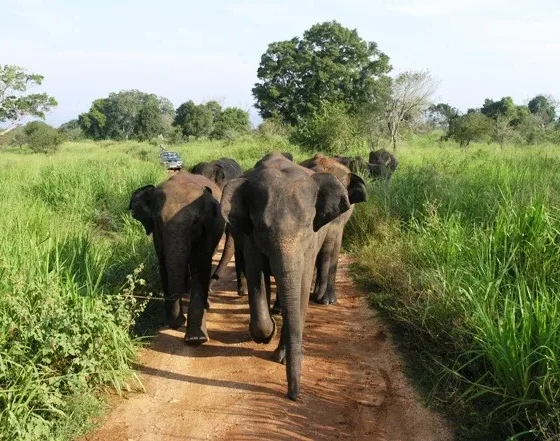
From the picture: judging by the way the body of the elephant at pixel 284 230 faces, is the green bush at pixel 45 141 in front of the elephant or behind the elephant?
behind

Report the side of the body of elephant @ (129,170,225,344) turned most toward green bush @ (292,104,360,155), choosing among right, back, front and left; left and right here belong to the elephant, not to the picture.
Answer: back

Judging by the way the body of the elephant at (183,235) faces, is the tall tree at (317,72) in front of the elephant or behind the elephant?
behind

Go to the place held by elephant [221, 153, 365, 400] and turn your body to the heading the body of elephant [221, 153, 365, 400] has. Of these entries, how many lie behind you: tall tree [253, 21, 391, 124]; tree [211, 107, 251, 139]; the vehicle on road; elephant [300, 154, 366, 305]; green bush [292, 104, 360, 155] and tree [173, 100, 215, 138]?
6

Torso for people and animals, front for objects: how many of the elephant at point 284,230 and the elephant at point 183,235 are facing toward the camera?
2

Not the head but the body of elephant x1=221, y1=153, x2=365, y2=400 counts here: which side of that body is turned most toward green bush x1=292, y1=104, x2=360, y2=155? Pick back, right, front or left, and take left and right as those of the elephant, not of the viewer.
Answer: back

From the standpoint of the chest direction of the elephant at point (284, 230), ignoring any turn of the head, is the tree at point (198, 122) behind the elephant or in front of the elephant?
behind

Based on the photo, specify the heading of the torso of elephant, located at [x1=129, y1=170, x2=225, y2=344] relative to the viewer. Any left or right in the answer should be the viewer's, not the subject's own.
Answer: facing the viewer

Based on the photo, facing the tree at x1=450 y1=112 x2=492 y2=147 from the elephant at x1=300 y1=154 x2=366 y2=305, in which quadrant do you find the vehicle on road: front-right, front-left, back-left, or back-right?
front-left

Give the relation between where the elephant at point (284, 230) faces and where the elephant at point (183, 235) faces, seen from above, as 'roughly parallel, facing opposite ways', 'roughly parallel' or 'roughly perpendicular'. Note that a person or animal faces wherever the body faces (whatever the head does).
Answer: roughly parallel

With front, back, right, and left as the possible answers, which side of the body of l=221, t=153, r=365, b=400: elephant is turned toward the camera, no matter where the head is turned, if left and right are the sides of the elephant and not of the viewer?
front
